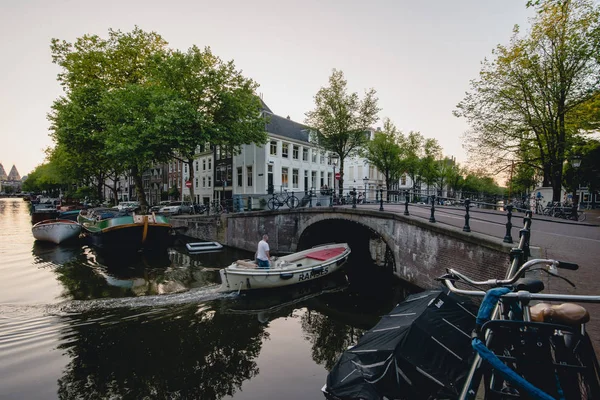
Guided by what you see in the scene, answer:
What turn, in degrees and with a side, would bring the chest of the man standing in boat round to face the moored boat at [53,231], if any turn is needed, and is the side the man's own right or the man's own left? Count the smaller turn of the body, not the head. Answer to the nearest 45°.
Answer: approximately 90° to the man's own left

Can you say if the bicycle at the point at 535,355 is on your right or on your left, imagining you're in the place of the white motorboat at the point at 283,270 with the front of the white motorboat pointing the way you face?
on your right

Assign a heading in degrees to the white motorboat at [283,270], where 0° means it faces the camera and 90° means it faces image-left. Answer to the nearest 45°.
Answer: approximately 225°

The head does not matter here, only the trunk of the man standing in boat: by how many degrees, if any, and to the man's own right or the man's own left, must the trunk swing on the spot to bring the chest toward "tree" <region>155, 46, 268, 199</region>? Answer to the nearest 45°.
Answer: approximately 45° to the man's own left

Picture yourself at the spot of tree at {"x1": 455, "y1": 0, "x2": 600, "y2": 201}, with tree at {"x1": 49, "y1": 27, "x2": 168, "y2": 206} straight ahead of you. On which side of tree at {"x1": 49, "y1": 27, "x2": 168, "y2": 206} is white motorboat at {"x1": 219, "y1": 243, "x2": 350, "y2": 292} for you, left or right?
left

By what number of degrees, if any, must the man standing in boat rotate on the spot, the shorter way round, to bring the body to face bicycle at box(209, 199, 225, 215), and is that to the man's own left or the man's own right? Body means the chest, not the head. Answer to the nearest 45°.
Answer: approximately 45° to the man's own left
